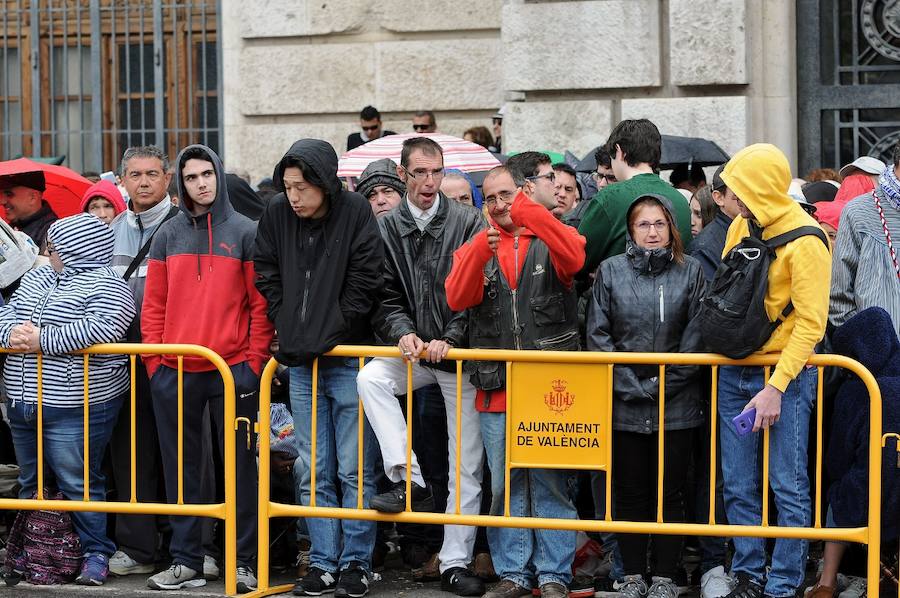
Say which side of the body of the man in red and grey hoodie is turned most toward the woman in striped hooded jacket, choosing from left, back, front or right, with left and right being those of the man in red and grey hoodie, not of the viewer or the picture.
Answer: right

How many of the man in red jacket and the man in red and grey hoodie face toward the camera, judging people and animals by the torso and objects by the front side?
2

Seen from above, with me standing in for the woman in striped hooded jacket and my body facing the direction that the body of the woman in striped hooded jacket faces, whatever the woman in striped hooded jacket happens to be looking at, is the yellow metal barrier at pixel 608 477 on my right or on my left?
on my left

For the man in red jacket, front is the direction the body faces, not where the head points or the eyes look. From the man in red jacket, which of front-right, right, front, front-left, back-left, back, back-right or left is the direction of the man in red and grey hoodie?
right

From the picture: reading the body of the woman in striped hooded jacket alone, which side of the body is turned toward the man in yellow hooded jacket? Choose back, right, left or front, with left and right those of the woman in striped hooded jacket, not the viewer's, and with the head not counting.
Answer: left

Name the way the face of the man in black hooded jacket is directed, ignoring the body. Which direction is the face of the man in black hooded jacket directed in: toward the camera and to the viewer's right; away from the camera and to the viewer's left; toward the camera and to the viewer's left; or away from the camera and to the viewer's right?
toward the camera and to the viewer's left

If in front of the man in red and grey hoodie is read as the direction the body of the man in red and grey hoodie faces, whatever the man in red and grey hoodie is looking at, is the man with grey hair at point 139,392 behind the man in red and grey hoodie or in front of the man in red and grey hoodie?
behind

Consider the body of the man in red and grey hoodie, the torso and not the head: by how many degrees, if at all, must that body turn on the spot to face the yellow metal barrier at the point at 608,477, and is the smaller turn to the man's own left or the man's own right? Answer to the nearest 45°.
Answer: approximately 45° to the man's own left
